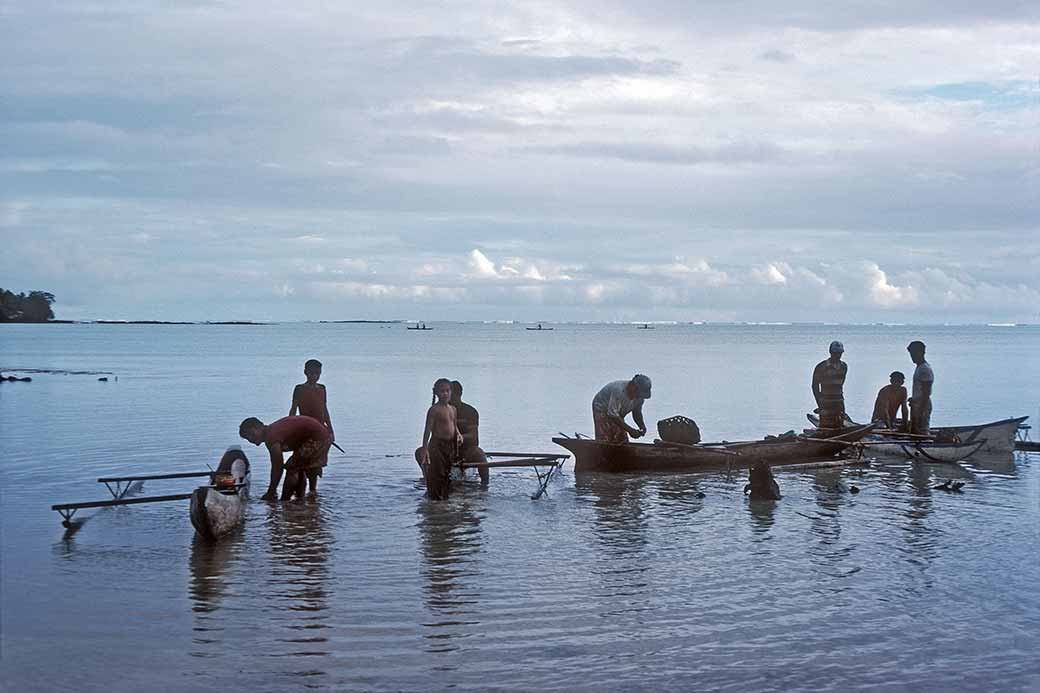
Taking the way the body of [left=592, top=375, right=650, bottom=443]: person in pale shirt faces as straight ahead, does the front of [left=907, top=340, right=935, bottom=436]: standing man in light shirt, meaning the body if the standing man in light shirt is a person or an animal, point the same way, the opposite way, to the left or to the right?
the opposite way

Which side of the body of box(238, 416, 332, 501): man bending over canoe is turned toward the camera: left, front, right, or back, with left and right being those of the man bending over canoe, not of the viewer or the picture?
left

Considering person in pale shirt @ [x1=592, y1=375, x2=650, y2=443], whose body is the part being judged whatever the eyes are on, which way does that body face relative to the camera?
to the viewer's right

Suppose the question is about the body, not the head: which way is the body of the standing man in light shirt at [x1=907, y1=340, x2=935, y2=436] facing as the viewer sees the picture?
to the viewer's left

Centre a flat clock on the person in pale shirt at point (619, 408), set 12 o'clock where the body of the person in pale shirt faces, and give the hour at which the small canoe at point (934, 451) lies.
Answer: The small canoe is roughly at 11 o'clock from the person in pale shirt.
